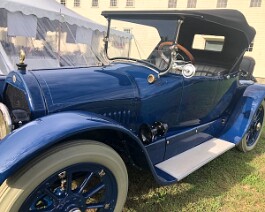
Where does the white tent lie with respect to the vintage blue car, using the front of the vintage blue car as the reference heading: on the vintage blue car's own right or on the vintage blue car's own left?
on the vintage blue car's own right

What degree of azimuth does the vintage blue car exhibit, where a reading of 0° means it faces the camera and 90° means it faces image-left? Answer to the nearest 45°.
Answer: approximately 45°
